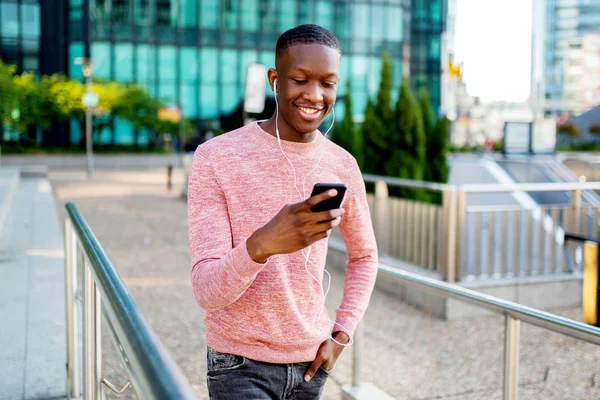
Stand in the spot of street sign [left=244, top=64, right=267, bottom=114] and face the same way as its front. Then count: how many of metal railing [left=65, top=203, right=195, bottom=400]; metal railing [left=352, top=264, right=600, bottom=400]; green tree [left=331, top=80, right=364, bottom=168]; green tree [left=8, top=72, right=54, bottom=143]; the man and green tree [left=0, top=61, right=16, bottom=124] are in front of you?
3

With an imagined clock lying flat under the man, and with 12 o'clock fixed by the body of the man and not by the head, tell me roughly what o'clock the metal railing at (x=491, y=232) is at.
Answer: The metal railing is roughly at 8 o'clock from the man.

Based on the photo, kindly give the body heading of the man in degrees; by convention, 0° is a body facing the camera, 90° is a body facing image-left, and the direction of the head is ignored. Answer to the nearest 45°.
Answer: approximately 315°

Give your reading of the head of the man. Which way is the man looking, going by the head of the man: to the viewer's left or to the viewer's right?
to the viewer's right

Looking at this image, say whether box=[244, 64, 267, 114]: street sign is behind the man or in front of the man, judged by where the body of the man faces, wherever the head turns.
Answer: behind

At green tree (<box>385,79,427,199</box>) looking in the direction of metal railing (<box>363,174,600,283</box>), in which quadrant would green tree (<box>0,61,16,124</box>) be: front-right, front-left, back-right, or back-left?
back-right

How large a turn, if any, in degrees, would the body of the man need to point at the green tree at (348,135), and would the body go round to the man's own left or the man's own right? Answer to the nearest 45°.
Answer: approximately 135° to the man's own left
